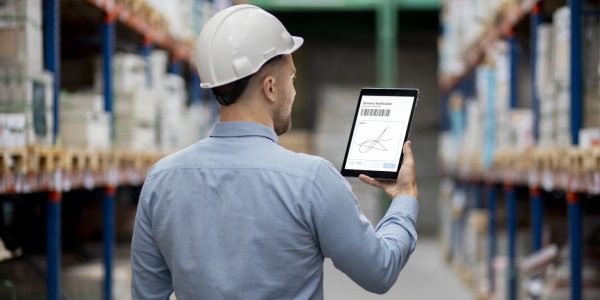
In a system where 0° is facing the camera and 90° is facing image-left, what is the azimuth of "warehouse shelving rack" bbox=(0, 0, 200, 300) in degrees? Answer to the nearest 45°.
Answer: approximately 315°

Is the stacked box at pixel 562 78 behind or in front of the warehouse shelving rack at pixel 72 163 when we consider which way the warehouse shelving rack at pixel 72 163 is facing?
in front

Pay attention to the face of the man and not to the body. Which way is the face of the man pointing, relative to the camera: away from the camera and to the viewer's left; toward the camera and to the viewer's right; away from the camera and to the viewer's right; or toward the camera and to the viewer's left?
away from the camera and to the viewer's right

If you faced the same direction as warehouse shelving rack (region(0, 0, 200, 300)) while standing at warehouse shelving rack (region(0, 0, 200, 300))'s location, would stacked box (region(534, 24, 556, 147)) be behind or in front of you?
in front

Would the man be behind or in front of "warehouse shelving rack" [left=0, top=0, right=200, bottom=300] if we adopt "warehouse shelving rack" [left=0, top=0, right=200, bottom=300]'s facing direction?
in front

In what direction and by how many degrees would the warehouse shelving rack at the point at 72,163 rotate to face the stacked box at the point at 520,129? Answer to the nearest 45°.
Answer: approximately 45° to its left
